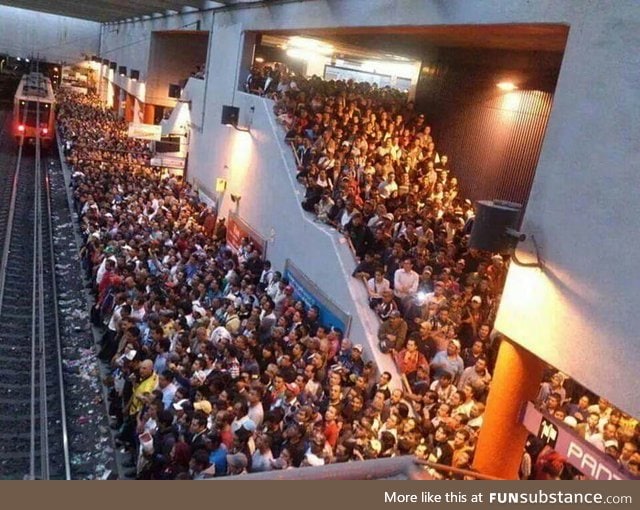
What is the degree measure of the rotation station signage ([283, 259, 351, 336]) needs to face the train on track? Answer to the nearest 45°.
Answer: approximately 90° to its right

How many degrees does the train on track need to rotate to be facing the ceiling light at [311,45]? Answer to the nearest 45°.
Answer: approximately 45° to its left

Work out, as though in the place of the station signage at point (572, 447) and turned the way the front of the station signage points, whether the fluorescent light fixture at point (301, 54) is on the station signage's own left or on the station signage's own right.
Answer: on the station signage's own right

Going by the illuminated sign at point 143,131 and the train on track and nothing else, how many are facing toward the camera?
2

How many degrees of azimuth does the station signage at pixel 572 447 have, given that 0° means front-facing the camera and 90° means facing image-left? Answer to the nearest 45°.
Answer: approximately 45°

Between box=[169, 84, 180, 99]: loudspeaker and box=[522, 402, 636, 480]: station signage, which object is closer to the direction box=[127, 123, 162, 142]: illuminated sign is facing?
the station signage

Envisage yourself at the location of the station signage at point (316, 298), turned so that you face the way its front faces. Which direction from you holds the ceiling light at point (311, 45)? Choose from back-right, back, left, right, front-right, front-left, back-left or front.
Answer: back-right

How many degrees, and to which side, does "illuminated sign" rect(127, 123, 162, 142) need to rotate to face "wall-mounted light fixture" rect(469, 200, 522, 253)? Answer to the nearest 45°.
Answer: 0° — it already faces it
